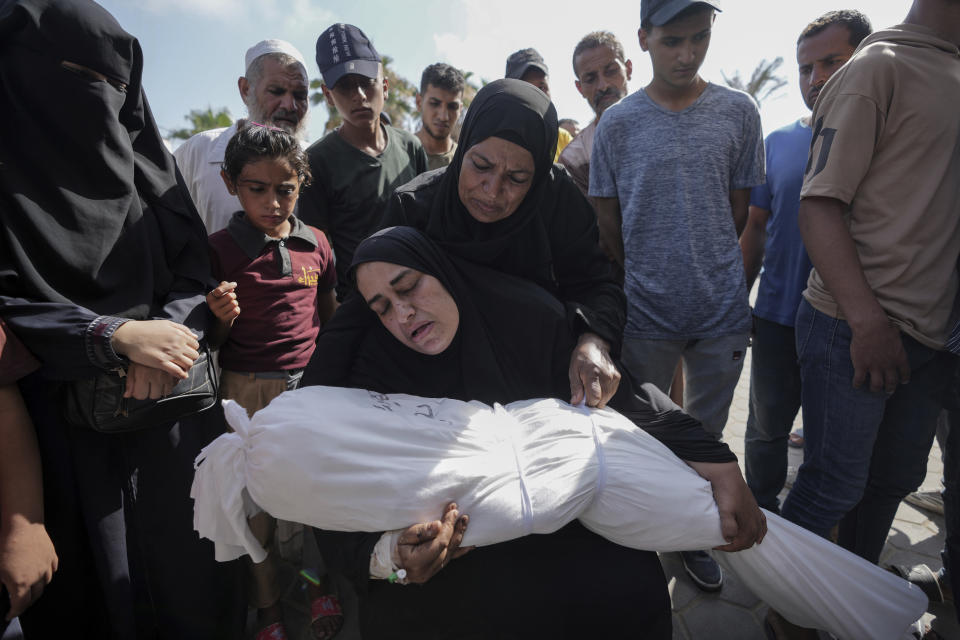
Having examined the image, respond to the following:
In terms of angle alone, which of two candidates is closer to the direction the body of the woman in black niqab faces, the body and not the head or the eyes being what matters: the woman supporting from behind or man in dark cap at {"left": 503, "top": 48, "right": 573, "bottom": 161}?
the woman supporting from behind

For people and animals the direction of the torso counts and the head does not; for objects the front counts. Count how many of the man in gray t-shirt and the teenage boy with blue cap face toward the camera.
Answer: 2

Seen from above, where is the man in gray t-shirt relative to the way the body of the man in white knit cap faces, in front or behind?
in front

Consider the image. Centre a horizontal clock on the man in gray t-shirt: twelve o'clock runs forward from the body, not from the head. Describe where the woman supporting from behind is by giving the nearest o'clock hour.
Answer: The woman supporting from behind is roughly at 1 o'clock from the man in gray t-shirt.

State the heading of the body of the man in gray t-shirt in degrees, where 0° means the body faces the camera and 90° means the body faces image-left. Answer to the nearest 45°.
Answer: approximately 0°

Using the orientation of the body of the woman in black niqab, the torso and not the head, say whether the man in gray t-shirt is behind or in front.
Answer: in front

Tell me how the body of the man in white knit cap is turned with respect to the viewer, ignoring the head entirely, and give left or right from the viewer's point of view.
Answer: facing the viewer and to the right of the viewer

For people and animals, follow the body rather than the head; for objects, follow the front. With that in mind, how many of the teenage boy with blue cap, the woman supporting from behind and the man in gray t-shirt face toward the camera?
3
